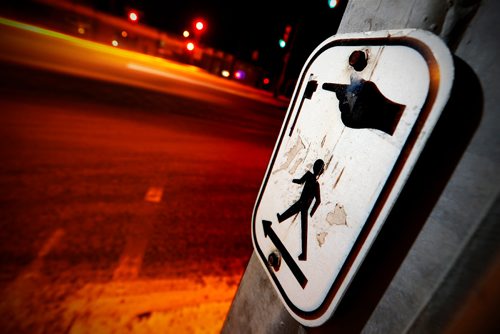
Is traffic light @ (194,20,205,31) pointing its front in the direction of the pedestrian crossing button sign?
yes

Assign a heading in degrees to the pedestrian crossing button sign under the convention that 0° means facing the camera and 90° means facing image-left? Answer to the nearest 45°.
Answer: approximately 45°

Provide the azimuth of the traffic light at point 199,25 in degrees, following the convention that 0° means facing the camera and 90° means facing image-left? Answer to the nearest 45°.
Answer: approximately 0°

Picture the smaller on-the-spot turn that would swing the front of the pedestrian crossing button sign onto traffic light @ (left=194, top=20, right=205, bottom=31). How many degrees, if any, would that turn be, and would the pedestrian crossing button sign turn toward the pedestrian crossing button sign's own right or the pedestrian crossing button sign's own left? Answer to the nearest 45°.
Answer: approximately 90° to the pedestrian crossing button sign's own right

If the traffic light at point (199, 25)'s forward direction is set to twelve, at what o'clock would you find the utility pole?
The utility pole is roughly at 12 o'clock from the traffic light.
